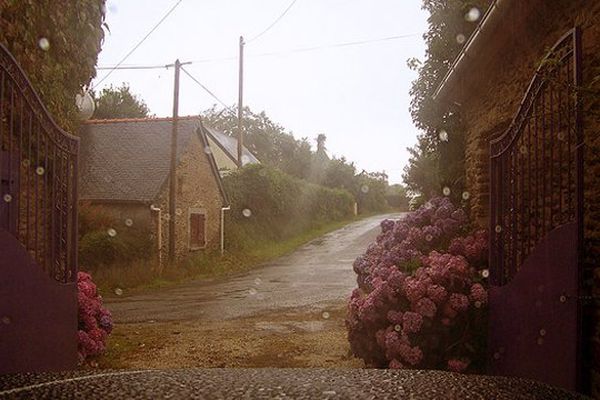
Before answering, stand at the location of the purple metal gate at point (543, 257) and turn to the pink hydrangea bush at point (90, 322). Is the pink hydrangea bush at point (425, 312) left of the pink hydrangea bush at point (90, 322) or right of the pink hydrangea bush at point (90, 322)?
right

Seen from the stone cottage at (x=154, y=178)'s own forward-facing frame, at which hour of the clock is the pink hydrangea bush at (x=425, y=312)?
The pink hydrangea bush is roughly at 1 o'clock from the stone cottage.

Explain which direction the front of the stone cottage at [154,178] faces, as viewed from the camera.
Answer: facing the viewer and to the right of the viewer

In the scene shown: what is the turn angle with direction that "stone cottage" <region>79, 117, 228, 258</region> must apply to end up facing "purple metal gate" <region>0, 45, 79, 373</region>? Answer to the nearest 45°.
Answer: approximately 45° to its right

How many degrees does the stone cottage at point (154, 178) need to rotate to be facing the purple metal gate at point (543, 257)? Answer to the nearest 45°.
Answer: approximately 45° to its right

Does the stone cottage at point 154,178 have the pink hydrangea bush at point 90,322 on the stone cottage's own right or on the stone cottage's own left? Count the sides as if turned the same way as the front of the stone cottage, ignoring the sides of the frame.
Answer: on the stone cottage's own right

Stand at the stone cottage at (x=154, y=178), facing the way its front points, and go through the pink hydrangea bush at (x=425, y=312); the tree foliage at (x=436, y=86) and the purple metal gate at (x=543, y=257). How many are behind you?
0

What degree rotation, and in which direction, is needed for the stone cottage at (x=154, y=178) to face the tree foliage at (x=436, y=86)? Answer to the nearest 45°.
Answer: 0° — it already faces it

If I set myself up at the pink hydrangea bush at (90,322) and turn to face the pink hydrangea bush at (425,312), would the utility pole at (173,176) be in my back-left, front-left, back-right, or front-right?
back-left

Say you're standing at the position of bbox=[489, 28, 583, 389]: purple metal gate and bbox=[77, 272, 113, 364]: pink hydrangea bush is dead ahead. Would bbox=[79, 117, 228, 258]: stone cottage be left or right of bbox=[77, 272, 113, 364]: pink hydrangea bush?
right

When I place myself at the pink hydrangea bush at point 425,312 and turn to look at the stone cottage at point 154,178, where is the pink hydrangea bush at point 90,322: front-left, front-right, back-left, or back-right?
front-left

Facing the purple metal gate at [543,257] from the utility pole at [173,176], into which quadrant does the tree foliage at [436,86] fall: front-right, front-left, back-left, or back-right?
front-left

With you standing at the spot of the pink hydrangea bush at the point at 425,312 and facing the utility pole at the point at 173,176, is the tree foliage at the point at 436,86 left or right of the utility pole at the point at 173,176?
right
